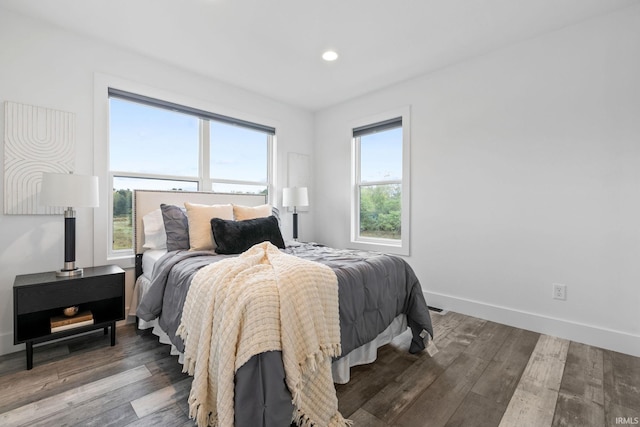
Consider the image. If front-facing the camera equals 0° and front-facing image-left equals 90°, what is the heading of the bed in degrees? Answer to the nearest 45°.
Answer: approximately 315°

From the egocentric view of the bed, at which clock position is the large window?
The large window is roughly at 6 o'clock from the bed.

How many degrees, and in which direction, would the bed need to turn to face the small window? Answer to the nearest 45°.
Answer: approximately 90° to its left

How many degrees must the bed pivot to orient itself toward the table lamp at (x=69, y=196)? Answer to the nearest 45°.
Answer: approximately 135° to its right

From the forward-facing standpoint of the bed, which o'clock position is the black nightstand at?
The black nightstand is roughly at 5 o'clock from the bed.

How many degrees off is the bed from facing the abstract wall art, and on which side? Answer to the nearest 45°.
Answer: approximately 135° to its right

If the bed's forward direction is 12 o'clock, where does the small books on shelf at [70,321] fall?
The small books on shelf is roughly at 5 o'clock from the bed.
